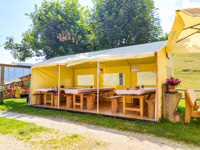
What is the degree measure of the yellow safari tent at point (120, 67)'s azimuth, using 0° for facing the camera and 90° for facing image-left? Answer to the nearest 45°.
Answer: approximately 45°

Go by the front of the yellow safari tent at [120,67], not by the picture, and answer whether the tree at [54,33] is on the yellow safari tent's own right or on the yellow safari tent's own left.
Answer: on the yellow safari tent's own right

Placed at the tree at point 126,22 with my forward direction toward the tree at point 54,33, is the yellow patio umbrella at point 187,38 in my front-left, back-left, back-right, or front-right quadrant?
back-left

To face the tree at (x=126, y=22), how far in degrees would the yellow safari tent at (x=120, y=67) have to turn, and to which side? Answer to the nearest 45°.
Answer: approximately 135° to its right
